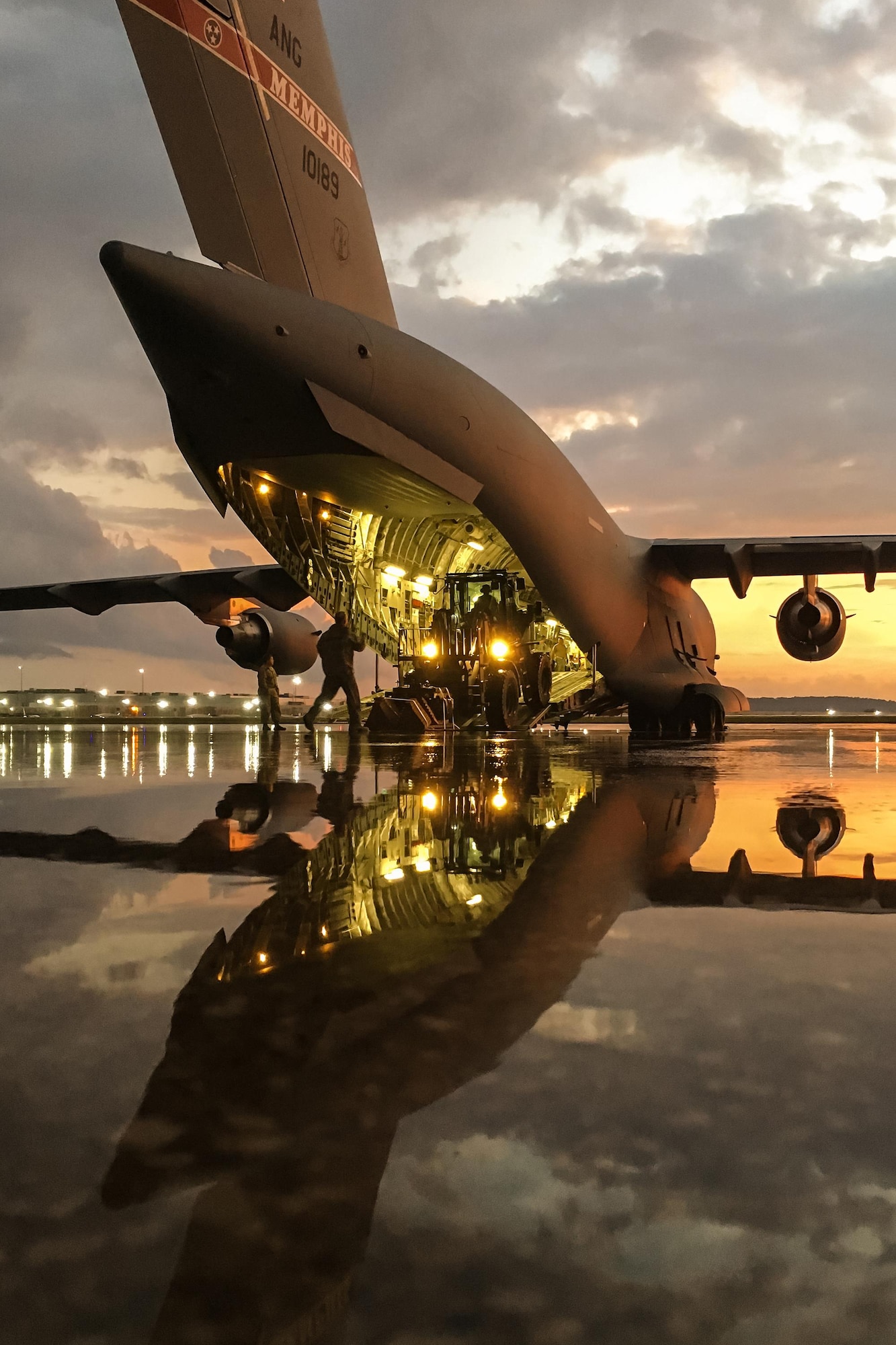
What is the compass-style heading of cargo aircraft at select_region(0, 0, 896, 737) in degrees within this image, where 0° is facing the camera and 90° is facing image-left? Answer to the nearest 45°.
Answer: approximately 225°

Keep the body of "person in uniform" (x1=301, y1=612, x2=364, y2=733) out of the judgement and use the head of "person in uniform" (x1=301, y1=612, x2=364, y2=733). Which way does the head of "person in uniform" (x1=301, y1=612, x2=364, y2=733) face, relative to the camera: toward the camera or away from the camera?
away from the camera

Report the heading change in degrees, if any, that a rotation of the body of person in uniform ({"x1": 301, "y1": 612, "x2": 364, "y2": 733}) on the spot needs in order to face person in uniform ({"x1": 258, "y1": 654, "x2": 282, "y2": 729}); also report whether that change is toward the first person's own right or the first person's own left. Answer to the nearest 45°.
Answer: approximately 45° to the first person's own left
